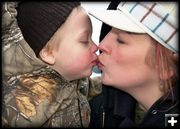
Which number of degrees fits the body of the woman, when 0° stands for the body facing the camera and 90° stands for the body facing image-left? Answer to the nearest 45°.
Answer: approximately 90°
